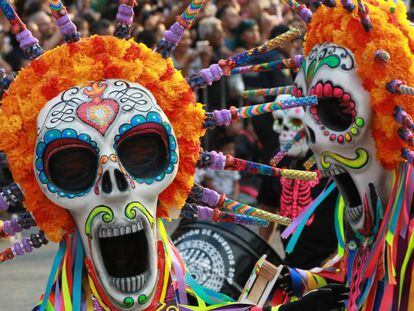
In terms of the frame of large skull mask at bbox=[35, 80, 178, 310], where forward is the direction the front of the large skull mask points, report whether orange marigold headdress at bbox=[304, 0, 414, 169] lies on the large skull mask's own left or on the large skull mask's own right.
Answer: on the large skull mask's own left

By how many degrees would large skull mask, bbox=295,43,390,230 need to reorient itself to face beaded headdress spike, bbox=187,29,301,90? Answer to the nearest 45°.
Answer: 0° — it already faces it

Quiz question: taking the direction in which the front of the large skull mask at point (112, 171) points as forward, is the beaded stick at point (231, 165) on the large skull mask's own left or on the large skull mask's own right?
on the large skull mask's own left

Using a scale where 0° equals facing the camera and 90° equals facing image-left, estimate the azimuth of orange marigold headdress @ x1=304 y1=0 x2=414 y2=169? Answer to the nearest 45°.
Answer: approximately 45°

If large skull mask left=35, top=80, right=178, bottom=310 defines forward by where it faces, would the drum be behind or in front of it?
behind

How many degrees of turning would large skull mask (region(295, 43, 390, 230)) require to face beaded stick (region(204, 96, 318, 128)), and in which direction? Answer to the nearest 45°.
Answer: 0° — it already faces it

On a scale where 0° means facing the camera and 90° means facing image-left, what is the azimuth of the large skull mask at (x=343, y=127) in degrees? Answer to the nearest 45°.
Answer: approximately 45°
